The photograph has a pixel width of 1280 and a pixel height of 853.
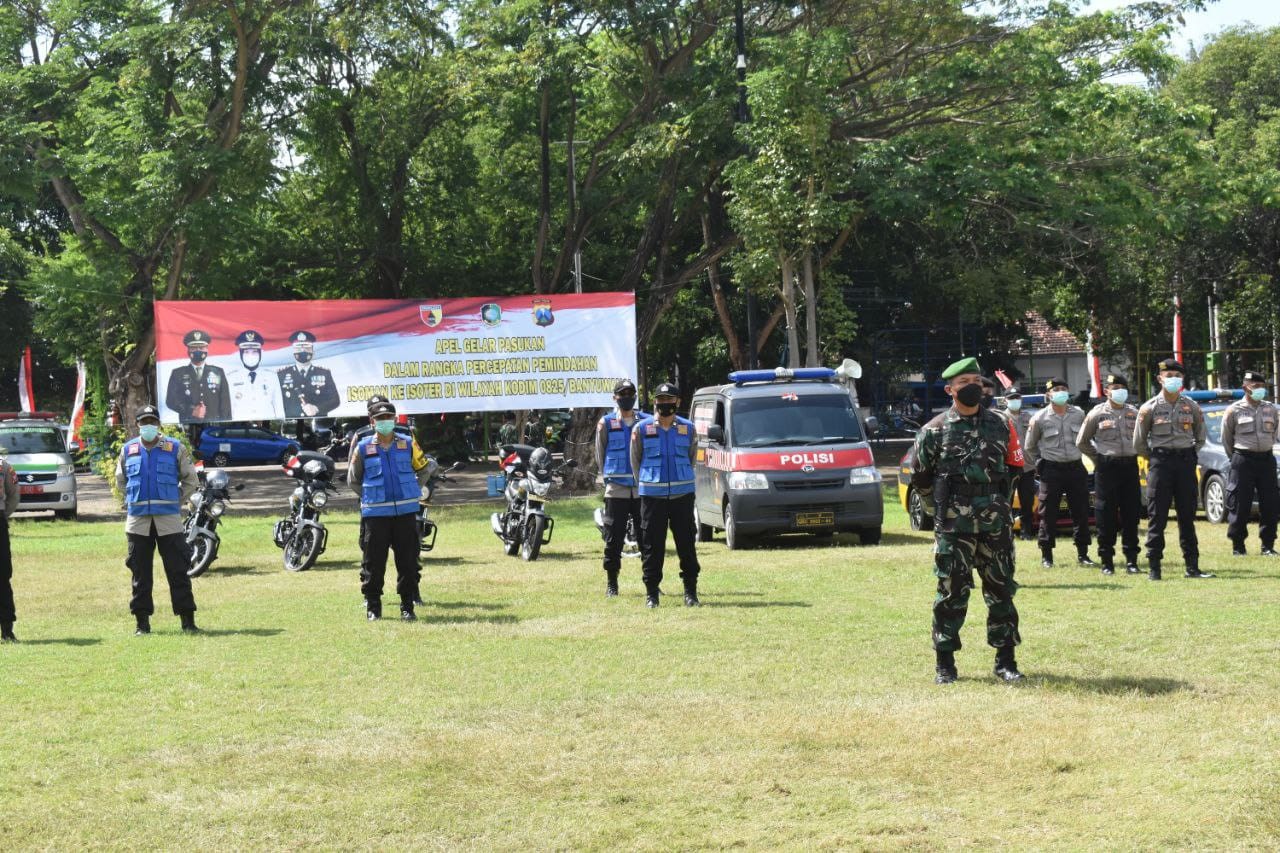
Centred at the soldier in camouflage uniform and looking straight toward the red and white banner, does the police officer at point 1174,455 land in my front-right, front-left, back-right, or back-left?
front-right

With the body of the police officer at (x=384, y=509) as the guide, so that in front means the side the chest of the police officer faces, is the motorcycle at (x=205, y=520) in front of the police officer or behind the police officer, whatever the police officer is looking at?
behind

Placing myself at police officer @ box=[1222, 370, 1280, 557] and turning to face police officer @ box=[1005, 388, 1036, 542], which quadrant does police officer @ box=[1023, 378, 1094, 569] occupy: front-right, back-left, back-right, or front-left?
front-left

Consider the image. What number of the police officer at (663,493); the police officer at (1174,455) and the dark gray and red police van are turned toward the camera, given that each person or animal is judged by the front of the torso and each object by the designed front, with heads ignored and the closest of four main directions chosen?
3

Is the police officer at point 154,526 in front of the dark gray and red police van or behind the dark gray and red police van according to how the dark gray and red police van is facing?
in front

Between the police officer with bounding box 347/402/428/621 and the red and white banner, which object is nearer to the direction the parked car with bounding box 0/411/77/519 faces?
the police officer

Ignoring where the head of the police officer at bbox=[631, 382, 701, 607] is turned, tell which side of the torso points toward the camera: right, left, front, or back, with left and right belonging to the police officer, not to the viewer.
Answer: front

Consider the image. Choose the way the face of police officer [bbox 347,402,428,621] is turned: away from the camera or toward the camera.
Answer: toward the camera

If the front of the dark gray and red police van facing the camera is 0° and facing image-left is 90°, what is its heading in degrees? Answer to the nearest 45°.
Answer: approximately 0°

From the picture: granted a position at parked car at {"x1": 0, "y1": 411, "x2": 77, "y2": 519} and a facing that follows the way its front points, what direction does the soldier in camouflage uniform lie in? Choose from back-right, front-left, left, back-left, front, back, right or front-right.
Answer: front

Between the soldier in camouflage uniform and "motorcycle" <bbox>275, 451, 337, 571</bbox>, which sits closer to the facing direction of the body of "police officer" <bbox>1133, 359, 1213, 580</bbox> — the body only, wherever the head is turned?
the soldier in camouflage uniform

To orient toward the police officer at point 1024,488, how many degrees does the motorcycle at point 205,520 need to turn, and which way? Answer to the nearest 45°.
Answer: approximately 45° to its left

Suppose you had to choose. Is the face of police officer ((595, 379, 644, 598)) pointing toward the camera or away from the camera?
toward the camera

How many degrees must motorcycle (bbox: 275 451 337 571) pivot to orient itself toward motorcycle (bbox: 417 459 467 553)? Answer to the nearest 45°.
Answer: approximately 45° to its left

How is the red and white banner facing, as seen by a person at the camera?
facing the viewer

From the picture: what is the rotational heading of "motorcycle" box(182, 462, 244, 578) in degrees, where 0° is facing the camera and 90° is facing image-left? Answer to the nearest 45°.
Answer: approximately 315°
